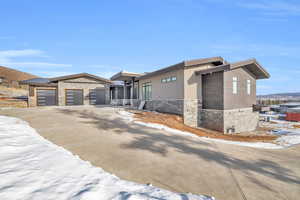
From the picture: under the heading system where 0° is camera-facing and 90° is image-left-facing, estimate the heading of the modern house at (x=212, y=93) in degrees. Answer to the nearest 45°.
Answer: approximately 45°

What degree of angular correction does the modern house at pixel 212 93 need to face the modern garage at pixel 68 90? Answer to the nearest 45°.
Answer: approximately 45° to its right
